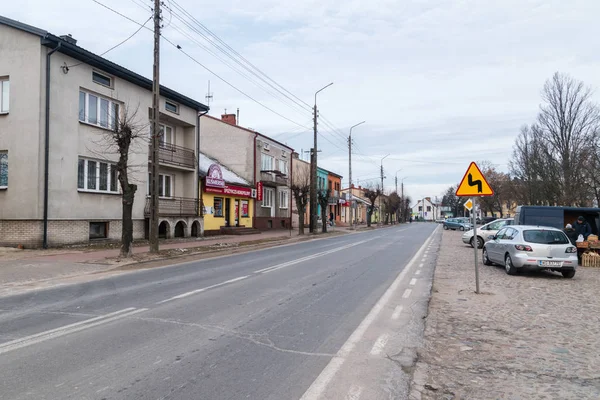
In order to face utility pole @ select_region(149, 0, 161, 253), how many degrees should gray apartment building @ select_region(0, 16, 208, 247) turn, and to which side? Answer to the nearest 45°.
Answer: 0° — it already faces it

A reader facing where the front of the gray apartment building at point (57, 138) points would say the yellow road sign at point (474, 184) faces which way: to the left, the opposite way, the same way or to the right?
to the right

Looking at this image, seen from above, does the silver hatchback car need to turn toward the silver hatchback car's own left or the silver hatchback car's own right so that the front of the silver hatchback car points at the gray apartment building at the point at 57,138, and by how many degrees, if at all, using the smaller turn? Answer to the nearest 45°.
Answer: approximately 45° to the silver hatchback car's own left

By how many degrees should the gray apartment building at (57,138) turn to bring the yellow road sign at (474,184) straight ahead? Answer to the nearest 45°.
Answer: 0° — it already faces it

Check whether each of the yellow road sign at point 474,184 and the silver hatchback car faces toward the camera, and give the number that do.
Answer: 1

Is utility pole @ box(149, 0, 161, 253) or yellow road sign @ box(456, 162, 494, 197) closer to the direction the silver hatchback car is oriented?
the utility pole

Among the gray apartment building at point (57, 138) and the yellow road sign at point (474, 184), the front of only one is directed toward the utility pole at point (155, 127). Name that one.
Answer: the gray apartment building

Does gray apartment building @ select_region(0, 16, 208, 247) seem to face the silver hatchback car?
yes

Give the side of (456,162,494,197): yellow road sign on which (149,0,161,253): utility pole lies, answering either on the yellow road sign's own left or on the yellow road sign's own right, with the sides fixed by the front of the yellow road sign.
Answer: on the yellow road sign's own right

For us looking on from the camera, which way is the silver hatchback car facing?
facing away from the viewer and to the left of the viewer

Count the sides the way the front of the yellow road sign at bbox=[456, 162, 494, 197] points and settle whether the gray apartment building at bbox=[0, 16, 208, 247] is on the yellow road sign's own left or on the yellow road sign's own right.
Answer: on the yellow road sign's own right

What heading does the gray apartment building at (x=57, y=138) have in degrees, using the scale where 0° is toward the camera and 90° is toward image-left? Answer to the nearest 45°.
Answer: approximately 315°

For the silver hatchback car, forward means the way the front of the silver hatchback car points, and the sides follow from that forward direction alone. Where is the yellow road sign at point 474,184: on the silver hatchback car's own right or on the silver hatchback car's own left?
on the silver hatchback car's own left

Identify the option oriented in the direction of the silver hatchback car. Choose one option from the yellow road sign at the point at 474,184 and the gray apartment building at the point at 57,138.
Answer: the gray apartment building
